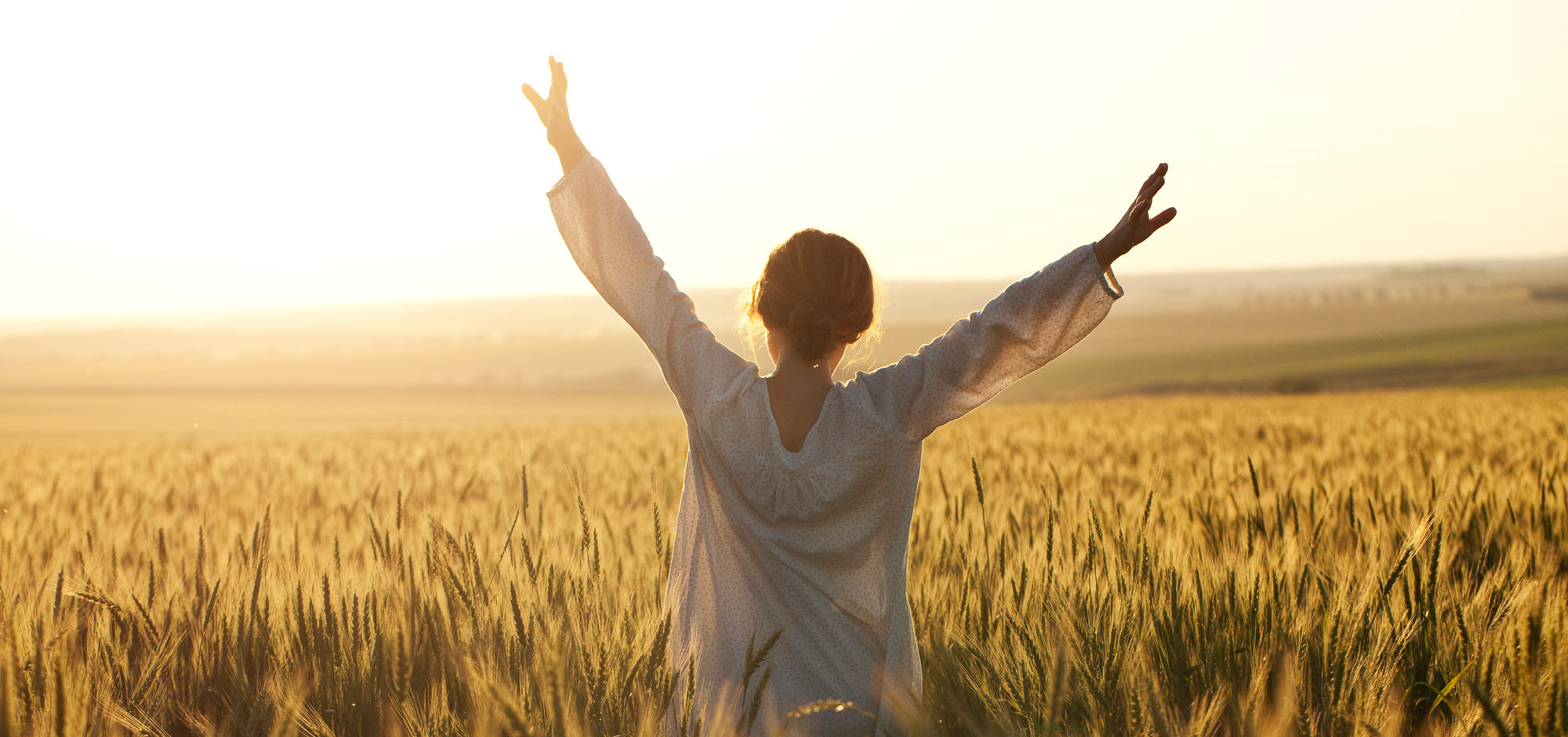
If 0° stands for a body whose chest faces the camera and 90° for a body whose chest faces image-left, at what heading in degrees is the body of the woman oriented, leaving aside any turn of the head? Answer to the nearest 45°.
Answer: approximately 180°

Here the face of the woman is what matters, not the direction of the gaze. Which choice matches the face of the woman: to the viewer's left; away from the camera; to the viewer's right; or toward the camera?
away from the camera
